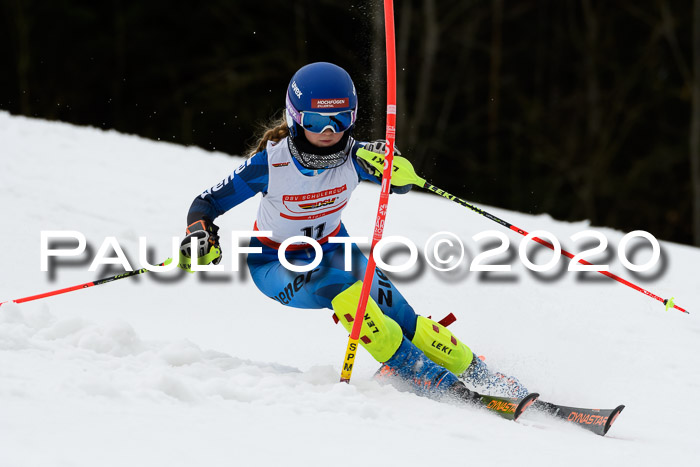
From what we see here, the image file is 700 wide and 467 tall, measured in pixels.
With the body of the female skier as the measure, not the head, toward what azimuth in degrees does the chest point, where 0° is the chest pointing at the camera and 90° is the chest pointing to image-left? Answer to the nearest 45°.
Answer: approximately 315°
